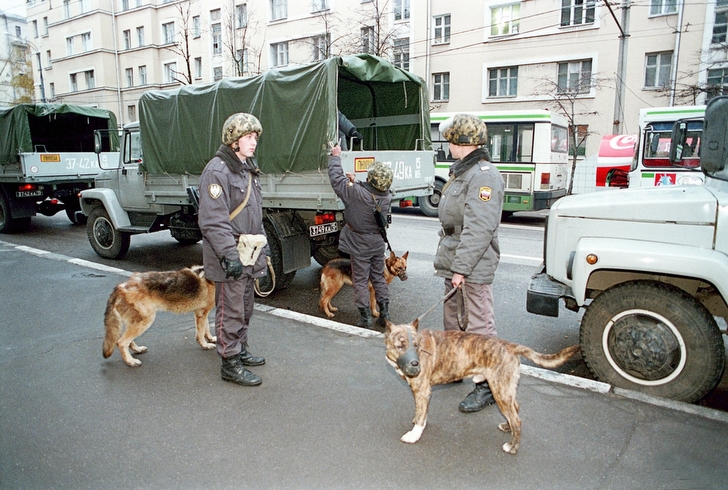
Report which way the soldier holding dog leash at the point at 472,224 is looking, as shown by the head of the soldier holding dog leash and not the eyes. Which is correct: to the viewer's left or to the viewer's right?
to the viewer's left

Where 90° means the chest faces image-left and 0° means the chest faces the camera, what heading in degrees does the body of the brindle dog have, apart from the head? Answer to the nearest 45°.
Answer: approximately 90°

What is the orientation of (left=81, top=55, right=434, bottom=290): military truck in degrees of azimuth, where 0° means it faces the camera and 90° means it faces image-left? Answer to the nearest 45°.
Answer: approximately 135°

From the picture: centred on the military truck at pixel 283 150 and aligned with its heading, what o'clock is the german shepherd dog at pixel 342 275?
The german shepherd dog is roughly at 7 o'clock from the military truck.

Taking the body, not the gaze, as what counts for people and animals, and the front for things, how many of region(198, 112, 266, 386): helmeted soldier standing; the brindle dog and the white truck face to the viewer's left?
2

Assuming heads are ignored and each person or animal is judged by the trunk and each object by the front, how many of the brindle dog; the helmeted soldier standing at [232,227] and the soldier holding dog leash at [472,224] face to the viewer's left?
2

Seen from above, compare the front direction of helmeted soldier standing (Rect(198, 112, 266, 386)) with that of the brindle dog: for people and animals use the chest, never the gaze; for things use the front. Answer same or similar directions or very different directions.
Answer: very different directions

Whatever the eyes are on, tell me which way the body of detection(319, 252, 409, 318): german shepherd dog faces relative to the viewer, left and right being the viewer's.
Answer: facing to the right of the viewer

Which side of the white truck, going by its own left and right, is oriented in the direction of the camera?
left

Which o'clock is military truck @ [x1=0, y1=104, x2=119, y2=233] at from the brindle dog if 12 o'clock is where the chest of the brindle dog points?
The military truck is roughly at 1 o'clock from the brindle dog.

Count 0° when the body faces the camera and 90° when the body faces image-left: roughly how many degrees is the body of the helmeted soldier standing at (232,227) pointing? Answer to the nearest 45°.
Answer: approximately 270°

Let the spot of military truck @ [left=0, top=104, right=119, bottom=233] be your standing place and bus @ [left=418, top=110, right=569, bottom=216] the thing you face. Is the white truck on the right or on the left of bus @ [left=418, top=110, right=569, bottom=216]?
right

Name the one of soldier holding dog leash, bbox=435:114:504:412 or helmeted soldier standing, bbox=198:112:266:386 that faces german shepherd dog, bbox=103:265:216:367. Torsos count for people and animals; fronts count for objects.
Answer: the soldier holding dog leash

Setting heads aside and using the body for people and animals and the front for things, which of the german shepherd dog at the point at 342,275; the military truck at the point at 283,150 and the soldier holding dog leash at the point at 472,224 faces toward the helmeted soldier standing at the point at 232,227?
the soldier holding dog leash
